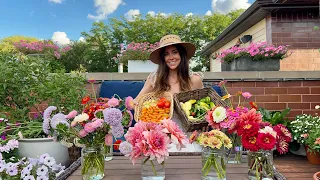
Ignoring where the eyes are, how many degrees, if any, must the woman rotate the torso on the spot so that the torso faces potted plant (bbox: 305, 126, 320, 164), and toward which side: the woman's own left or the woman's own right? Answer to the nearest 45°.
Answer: approximately 90° to the woman's own left

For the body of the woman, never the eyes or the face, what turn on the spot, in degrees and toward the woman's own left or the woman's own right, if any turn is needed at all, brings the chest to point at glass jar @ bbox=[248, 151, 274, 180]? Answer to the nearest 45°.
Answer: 0° — they already face it

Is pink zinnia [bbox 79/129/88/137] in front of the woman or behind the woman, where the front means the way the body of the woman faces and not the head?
in front

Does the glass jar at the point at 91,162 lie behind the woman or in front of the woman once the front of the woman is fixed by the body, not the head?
in front

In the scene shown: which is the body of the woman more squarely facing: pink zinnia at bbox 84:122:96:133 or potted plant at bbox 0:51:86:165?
the pink zinnia

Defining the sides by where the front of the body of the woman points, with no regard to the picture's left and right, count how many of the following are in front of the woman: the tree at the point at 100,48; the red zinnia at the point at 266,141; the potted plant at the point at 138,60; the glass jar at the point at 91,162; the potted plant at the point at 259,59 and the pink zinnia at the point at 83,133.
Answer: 3

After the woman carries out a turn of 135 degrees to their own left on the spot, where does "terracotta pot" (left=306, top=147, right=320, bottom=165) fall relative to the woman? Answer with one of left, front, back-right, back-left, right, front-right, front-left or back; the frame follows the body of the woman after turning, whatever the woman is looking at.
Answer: front-right

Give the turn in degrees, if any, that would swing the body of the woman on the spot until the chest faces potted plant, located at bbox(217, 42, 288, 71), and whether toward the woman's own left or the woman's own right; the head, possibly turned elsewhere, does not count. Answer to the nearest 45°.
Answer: approximately 135° to the woman's own left

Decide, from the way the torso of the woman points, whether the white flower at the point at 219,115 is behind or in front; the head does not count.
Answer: in front

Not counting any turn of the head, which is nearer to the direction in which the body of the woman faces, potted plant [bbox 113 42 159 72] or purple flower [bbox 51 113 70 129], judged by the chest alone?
the purple flower

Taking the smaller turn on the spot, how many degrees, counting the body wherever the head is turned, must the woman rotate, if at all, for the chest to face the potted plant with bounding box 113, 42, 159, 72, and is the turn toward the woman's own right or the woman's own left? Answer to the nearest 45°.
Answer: approximately 180°

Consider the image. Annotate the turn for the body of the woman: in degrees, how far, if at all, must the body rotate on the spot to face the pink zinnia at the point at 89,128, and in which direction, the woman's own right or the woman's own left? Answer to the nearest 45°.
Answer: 0° — they already face it

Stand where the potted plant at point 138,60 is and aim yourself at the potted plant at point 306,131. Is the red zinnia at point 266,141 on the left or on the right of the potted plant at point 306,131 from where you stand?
right

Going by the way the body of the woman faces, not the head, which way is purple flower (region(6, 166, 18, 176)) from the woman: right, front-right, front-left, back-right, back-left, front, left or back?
front-right

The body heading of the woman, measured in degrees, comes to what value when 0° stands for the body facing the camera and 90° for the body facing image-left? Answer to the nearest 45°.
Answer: approximately 0°

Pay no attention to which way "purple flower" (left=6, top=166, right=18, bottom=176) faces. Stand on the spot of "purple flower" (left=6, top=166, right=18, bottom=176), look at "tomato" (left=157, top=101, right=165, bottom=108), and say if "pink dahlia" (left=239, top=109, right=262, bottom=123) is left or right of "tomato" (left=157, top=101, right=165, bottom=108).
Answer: right
